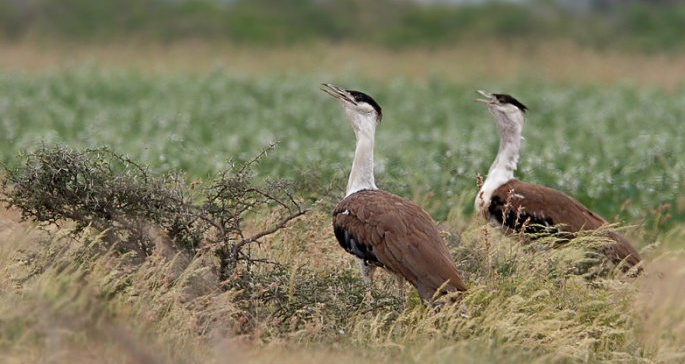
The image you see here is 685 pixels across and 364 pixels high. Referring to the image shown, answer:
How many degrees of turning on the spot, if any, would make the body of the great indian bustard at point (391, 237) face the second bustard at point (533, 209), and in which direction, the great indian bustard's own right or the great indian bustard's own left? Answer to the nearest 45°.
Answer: approximately 90° to the great indian bustard's own right

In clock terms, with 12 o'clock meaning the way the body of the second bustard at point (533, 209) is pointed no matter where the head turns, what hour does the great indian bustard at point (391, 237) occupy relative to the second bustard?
The great indian bustard is roughly at 10 o'clock from the second bustard.

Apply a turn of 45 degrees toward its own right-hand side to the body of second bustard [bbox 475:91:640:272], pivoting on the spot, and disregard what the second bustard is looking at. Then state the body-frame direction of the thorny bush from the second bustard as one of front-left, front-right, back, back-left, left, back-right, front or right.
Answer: left

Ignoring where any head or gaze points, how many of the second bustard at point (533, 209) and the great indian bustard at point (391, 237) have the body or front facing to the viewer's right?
0

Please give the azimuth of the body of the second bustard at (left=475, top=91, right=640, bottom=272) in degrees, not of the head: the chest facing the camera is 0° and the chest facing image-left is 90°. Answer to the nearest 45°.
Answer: approximately 90°

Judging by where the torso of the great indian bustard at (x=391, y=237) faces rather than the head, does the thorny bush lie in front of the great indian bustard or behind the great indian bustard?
in front

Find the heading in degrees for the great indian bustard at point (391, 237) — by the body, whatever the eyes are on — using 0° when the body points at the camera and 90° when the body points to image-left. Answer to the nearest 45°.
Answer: approximately 135°
